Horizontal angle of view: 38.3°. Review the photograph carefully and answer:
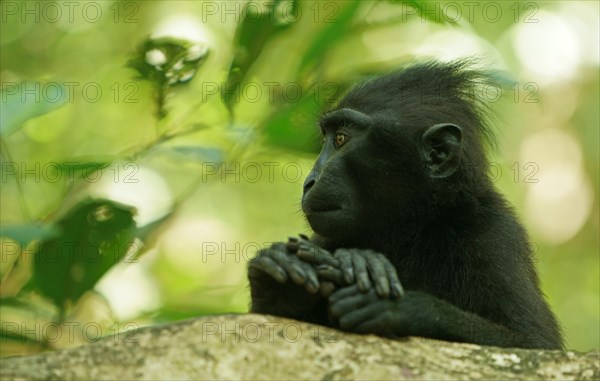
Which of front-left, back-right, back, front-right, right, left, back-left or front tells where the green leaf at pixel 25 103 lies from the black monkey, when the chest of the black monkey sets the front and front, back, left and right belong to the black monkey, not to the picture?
front-right

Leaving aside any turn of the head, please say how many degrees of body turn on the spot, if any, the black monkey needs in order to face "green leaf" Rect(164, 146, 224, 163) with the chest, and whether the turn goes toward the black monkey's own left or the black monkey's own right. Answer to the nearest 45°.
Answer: approximately 45° to the black monkey's own right

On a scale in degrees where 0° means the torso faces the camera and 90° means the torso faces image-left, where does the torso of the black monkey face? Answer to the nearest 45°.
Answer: approximately 90°

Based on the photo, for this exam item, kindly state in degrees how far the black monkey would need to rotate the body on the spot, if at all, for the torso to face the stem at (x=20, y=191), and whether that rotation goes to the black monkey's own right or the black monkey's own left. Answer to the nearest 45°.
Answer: approximately 45° to the black monkey's own right
